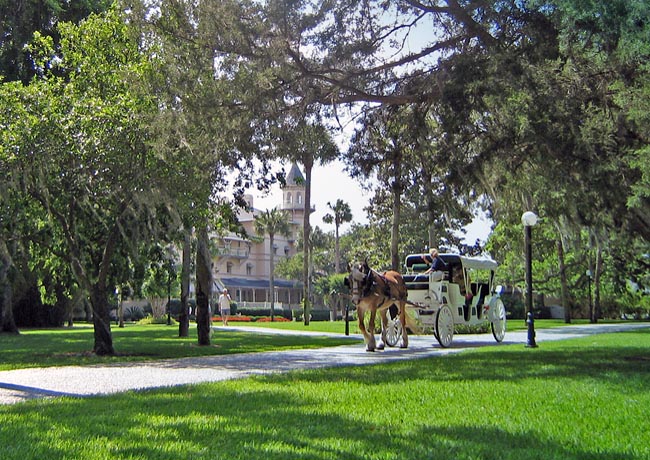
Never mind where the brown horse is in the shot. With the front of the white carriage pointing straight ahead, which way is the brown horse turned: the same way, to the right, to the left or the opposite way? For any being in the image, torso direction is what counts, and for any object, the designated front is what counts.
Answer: the same way

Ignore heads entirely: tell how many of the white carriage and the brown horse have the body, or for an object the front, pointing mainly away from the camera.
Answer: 0

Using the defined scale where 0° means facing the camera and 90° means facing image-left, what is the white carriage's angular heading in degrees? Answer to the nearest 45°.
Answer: approximately 45°

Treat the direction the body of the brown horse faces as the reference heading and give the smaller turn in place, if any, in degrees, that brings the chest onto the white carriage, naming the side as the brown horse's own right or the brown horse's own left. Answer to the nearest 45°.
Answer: approximately 180°

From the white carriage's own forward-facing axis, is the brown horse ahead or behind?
ahead
